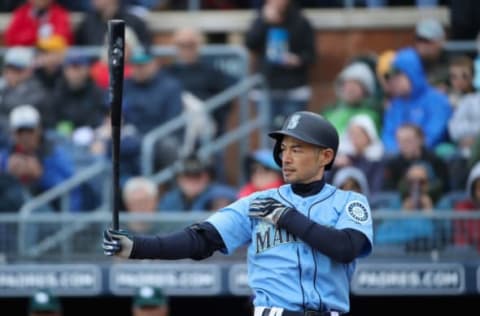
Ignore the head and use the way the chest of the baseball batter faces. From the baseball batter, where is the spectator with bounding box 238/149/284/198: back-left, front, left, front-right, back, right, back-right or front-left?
back-right

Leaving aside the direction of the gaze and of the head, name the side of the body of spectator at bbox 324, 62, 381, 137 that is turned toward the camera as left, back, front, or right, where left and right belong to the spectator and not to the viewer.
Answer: front

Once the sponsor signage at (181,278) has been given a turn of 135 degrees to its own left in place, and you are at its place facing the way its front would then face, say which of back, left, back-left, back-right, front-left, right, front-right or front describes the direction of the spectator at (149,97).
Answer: front-left

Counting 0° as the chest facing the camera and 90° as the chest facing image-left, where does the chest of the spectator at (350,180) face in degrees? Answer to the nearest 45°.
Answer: approximately 0°

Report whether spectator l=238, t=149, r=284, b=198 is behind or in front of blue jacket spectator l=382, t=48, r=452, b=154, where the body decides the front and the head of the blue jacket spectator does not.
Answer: in front

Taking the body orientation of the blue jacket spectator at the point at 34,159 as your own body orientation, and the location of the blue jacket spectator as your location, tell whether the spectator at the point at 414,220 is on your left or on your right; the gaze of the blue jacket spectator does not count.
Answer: on your left

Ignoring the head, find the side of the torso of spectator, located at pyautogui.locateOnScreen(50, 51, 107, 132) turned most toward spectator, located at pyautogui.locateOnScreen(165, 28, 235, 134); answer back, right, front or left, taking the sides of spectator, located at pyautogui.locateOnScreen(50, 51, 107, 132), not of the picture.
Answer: left

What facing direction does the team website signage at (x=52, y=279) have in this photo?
toward the camera

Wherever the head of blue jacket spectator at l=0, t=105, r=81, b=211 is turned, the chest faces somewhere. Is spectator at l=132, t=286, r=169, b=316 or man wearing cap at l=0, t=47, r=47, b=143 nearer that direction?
the spectator

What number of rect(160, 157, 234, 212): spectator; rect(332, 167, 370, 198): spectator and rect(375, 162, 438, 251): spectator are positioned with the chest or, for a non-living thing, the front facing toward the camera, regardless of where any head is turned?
3

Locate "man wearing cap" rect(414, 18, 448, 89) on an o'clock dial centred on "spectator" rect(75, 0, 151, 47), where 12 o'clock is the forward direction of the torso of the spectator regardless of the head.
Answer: The man wearing cap is roughly at 10 o'clock from the spectator.
